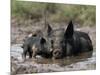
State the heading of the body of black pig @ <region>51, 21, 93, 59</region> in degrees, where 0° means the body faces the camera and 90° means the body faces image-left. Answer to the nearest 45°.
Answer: approximately 45°
